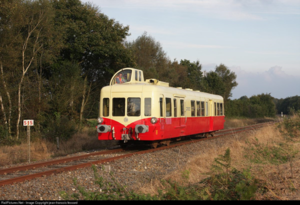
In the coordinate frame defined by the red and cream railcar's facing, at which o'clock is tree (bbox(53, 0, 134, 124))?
The tree is roughly at 4 o'clock from the red and cream railcar.

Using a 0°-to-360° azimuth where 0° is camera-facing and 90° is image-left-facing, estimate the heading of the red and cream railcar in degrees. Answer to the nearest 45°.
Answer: approximately 45°
